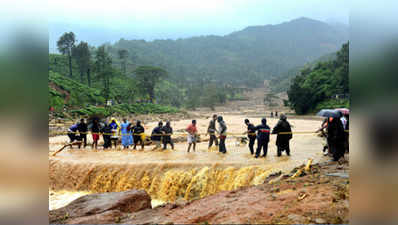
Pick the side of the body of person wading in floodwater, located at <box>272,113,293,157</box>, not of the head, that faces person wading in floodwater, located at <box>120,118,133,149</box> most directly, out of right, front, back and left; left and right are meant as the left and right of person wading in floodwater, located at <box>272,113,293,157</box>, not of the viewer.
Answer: left

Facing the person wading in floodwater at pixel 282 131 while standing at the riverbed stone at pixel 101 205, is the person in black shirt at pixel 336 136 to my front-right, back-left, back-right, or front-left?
front-right

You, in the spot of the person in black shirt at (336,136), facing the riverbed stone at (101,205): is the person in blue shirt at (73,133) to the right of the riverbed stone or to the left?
right

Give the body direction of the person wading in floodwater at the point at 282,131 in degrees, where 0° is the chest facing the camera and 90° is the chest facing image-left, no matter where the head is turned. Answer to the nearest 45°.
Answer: approximately 180°
